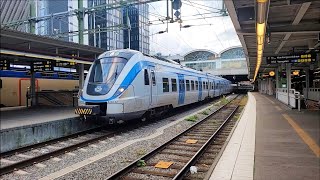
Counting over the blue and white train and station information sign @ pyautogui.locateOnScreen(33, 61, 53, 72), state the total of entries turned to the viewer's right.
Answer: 0

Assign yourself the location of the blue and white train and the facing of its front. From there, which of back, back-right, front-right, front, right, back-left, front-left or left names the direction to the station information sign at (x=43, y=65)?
right

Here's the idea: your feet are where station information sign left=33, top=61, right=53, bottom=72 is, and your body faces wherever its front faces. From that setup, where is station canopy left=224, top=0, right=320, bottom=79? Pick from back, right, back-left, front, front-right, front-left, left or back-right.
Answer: front-left

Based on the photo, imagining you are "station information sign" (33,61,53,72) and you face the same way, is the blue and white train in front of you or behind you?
in front

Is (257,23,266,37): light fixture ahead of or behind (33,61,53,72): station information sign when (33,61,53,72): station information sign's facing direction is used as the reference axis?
ahead

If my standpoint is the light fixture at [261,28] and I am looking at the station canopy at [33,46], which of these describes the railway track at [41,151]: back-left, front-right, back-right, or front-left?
front-left

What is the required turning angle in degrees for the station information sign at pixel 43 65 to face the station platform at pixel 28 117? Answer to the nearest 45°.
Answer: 0° — it already faces it

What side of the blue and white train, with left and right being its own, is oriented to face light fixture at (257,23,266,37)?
left

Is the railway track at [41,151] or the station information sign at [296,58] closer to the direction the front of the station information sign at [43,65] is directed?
the railway track

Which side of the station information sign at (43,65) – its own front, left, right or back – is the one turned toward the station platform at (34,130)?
front

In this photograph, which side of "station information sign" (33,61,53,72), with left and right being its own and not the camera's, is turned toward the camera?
front

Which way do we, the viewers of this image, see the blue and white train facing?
facing the viewer and to the left of the viewer

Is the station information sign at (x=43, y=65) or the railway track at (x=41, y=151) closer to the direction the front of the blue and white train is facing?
the railway track
